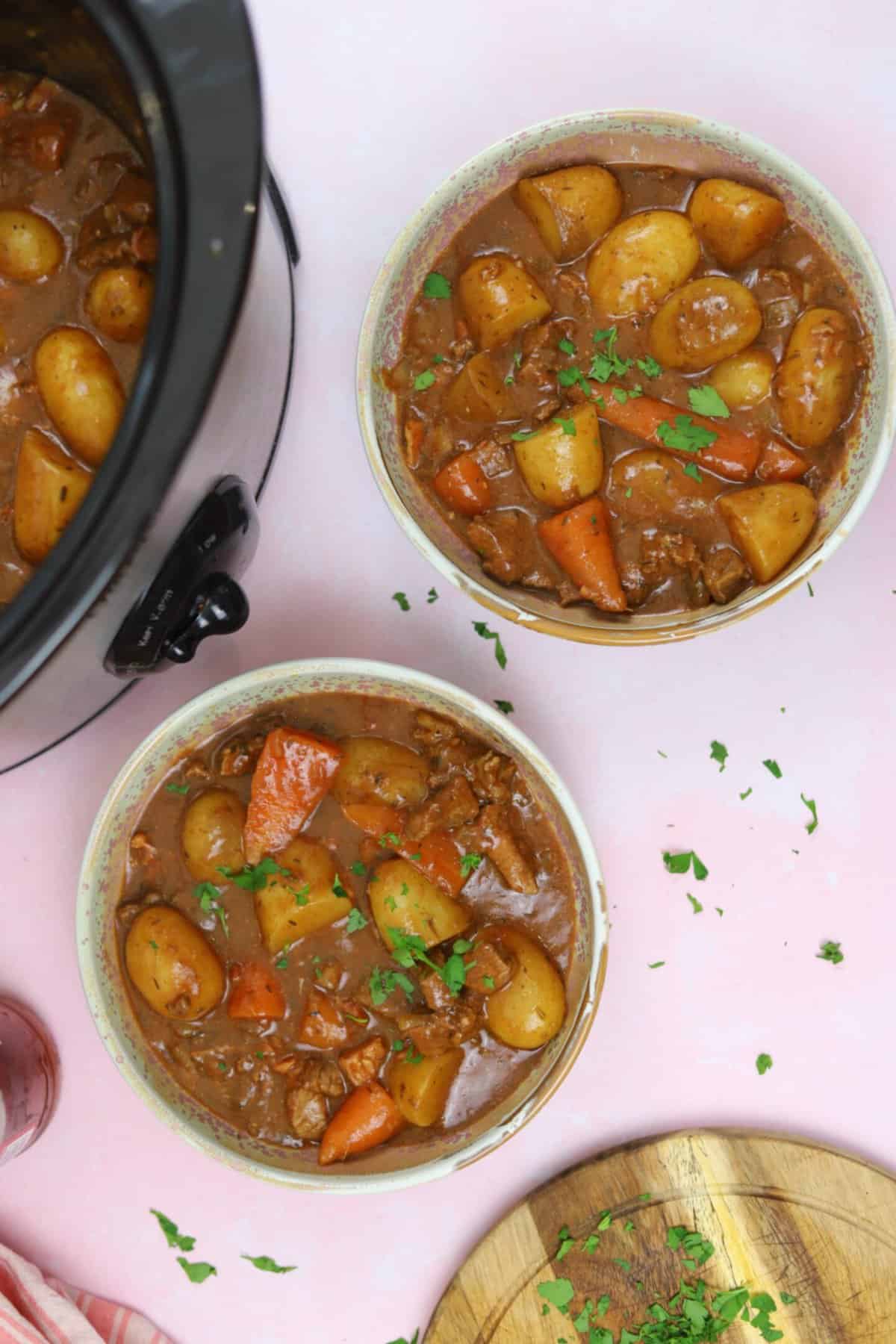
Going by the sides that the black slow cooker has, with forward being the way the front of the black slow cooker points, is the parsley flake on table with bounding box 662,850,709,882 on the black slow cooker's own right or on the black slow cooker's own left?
on the black slow cooker's own left

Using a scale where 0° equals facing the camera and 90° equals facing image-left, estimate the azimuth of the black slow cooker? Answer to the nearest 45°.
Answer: approximately 315°

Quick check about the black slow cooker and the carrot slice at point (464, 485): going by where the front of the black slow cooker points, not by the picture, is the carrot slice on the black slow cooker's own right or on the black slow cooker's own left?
on the black slow cooker's own left

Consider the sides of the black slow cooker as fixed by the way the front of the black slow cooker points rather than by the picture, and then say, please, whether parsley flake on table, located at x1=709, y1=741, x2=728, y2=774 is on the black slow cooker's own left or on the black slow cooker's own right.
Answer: on the black slow cooker's own left
